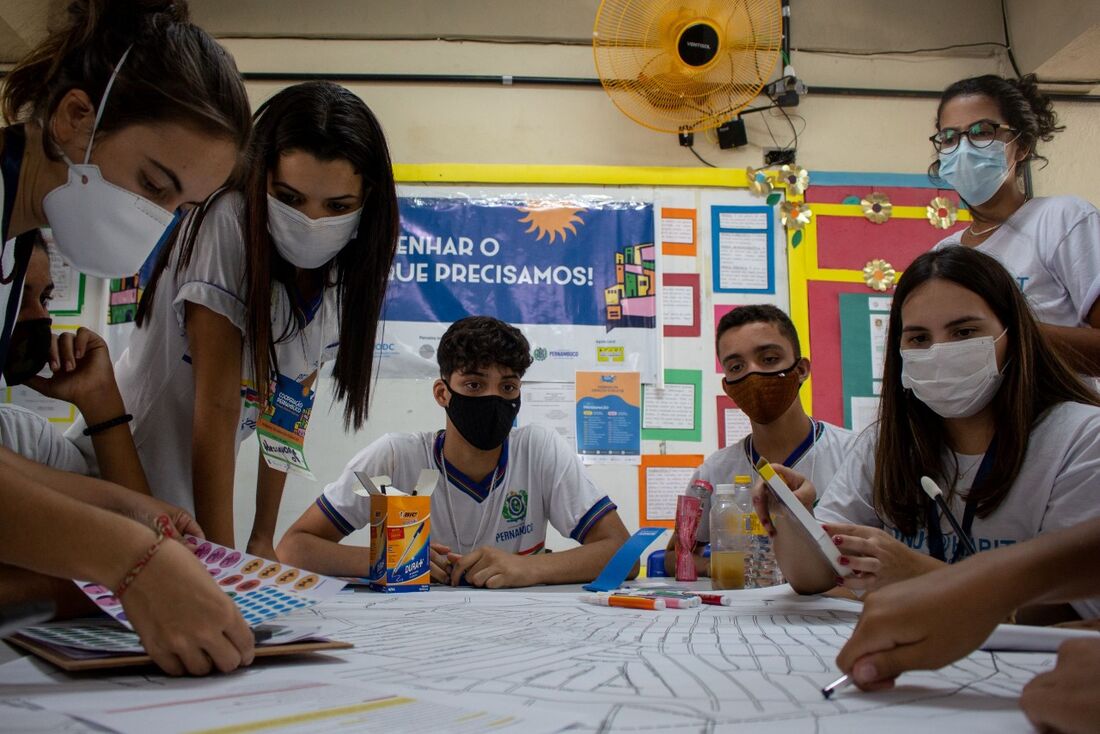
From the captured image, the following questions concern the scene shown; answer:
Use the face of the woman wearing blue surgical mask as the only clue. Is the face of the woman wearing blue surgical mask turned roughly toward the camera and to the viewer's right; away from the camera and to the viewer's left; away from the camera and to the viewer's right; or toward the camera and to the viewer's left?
toward the camera and to the viewer's left

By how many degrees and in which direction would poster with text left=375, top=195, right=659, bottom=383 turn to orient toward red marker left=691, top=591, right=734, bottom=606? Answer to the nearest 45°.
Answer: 0° — it already faces it

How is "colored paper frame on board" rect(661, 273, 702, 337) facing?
toward the camera

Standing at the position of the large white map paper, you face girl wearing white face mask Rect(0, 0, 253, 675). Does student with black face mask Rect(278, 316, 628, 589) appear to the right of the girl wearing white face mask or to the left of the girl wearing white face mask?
right

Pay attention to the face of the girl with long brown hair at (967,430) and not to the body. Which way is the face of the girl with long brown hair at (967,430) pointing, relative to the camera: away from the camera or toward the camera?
toward the camera

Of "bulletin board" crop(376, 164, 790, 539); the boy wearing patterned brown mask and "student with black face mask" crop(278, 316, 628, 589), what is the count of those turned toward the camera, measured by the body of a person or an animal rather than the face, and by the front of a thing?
3

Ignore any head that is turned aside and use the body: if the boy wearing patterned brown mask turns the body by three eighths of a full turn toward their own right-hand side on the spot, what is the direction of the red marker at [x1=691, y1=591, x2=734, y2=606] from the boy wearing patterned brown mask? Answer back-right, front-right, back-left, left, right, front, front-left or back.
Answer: back-left

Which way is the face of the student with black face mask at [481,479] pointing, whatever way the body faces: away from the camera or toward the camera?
toward the camera

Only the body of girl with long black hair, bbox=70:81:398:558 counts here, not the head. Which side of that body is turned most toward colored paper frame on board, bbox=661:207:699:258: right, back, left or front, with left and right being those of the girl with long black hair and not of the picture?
left

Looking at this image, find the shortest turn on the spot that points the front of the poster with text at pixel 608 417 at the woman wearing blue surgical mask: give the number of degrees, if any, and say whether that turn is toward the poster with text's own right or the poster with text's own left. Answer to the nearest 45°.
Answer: approximately 45° to the poster with text's own left

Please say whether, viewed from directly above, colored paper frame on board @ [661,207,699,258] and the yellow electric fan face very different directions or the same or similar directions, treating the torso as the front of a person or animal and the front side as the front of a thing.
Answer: same or similar directions

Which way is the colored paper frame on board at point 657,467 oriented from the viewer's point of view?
toward the camera

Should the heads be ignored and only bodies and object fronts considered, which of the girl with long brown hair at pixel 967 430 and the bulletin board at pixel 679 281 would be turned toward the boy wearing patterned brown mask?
the bulletin board

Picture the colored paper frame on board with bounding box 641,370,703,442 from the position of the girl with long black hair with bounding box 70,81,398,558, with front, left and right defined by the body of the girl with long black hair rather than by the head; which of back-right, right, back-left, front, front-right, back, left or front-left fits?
left
